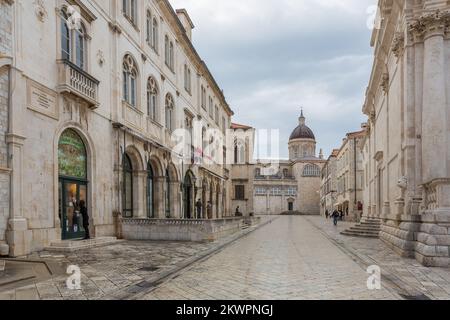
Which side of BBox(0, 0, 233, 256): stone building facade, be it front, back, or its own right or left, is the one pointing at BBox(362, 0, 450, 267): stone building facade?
front

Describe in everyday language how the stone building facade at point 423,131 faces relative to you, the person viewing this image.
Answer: facing the viewer and to the left of the viewer

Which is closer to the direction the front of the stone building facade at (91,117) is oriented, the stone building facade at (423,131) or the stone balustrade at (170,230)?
the stone building facade

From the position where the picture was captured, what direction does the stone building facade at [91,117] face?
facing the viewer and to the right of the viewer

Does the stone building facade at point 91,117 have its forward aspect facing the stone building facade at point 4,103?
no

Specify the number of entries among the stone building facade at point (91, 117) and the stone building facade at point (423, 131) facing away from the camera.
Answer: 0

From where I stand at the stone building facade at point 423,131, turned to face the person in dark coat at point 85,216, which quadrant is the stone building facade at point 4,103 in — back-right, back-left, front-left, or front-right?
front-left
